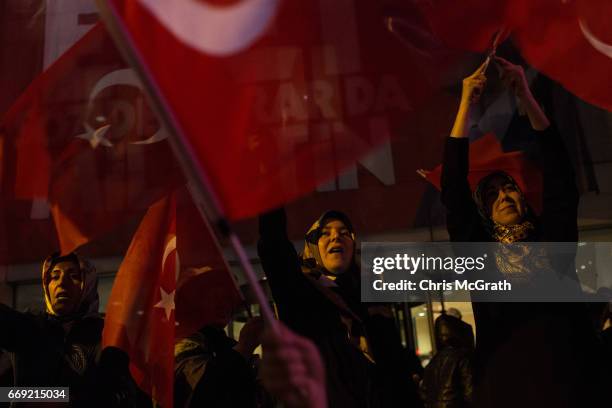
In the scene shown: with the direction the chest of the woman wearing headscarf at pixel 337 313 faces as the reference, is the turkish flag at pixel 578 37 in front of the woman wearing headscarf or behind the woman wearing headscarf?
in front

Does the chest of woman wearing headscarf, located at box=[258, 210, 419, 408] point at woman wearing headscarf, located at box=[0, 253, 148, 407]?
no

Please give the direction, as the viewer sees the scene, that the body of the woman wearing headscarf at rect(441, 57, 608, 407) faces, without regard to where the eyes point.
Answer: toward the camera

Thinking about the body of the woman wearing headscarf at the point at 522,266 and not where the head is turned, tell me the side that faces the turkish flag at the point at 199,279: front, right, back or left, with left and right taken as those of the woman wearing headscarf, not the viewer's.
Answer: right

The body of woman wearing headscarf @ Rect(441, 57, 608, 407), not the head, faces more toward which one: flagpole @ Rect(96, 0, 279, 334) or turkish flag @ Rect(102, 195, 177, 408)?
the flagpole

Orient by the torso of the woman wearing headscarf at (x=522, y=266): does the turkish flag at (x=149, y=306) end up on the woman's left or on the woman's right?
on the woman's right

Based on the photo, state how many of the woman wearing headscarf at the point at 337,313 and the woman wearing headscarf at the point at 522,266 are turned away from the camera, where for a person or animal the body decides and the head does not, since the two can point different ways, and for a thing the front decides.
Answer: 0

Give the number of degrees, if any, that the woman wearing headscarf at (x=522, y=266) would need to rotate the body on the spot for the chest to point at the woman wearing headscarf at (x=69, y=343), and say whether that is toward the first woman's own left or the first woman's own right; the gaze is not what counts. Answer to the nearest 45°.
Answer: approximately 90° to the first woman's own right

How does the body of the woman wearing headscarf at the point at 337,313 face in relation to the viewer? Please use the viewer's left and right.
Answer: facing the viewer and to the right of the viewer

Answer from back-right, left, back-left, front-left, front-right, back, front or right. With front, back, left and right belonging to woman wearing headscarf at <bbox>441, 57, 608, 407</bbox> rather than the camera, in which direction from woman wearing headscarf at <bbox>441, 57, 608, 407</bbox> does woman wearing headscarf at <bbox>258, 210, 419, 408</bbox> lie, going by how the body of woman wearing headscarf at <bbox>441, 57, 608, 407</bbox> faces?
right

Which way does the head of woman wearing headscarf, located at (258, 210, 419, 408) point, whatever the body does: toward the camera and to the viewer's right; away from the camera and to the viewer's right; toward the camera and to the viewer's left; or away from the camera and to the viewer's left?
toward the camera and to the viewer's right

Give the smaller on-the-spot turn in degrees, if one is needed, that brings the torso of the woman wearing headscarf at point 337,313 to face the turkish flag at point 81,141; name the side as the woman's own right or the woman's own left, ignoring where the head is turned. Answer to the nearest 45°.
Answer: approximately 135° to the woman's own right

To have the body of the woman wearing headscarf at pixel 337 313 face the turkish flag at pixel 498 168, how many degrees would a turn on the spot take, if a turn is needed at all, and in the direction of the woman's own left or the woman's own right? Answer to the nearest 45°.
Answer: approximately 45° to the woman's own left
